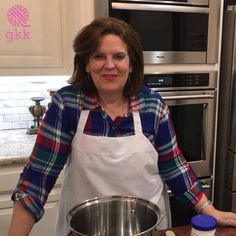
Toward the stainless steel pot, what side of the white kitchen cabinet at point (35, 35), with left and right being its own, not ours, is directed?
front

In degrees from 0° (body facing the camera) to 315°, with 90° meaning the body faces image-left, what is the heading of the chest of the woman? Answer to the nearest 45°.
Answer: approximately 0°

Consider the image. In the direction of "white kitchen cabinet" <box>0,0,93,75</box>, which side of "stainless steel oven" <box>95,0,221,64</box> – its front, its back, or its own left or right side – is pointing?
right

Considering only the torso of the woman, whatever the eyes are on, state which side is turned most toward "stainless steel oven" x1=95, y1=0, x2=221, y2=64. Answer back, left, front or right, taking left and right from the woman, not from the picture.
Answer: back

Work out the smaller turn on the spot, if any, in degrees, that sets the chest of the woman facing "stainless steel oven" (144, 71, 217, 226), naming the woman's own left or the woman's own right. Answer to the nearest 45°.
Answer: approximately 135° to the woman's own left

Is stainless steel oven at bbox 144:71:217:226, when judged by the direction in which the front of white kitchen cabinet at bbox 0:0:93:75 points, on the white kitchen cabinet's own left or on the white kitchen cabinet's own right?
on the white kitchen cabinet's own left

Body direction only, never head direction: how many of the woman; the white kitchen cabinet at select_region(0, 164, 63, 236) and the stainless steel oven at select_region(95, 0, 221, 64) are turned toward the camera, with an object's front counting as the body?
3

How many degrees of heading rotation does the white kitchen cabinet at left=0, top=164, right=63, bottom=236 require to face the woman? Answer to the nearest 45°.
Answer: approximately 45° to its left

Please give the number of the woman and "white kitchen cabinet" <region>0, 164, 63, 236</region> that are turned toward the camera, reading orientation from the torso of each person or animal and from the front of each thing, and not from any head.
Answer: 2

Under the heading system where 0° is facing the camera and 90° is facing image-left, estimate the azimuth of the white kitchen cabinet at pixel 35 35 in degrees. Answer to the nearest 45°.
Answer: approximately 0°

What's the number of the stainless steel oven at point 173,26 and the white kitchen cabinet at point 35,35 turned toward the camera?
2
